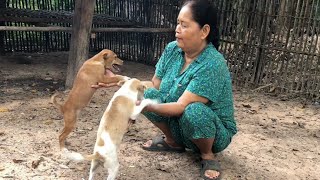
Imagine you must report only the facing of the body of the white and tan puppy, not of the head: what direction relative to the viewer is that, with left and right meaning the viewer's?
facing away from the viewer and to the right of the viewer

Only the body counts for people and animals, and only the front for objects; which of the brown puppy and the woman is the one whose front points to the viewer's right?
the brown puppy

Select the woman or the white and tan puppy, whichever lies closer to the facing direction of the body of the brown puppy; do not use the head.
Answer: the woman

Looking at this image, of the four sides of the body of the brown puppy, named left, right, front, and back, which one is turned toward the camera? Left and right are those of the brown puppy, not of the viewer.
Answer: right

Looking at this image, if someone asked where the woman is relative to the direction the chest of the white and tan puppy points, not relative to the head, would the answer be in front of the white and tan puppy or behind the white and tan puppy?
in front

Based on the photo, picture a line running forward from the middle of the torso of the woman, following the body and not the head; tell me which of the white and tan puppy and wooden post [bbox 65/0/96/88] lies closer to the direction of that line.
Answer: the white and tan puppy

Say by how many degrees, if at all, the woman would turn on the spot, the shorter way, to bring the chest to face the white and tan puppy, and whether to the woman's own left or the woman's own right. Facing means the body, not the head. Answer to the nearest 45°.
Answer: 0° — they already face it

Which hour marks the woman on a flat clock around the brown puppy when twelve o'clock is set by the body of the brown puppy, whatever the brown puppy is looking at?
The woman is roughly at 1 o'clock from the brown puppy.

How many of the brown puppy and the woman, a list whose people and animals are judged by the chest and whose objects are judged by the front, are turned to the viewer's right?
1

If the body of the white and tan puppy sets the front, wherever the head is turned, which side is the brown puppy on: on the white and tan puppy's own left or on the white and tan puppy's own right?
on the white and tan puppy's own left

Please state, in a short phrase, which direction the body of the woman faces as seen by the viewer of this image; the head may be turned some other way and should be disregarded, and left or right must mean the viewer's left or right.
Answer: facing the viewer and to the left of the viewer

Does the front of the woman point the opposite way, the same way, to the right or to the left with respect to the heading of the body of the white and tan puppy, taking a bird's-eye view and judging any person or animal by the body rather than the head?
the opposite way

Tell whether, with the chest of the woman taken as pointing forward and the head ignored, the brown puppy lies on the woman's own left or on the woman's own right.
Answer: on the woman's own right

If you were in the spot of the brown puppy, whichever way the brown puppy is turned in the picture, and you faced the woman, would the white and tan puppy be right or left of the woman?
right
